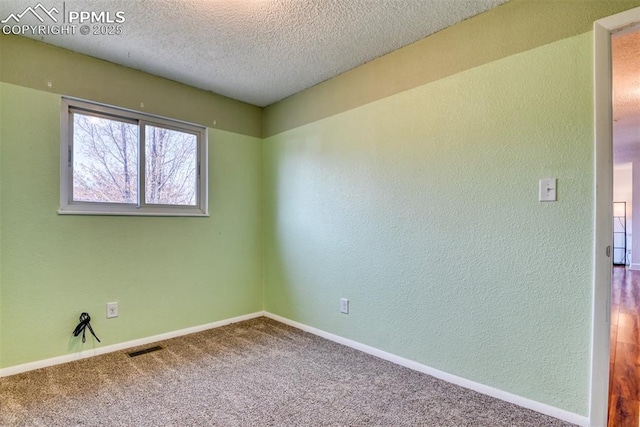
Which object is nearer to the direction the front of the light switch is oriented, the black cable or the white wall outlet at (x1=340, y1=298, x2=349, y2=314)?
the black cable

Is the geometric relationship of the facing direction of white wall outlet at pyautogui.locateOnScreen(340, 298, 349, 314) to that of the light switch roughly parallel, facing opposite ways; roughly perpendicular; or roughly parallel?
roughly parallel

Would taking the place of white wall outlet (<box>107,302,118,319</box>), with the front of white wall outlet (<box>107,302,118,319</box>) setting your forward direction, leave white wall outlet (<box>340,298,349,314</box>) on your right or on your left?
on your left

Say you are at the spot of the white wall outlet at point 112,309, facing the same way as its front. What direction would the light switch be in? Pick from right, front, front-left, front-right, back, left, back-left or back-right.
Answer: front-left

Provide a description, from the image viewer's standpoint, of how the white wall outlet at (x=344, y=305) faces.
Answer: facing the viewer and to the left of the viewer

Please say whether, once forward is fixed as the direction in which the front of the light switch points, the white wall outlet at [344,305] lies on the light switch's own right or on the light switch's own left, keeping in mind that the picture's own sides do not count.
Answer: on the light switch's own right

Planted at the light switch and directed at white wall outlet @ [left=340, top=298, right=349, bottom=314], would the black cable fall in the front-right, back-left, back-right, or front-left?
front-left

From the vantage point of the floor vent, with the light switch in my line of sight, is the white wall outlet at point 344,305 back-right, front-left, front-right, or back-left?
front-left

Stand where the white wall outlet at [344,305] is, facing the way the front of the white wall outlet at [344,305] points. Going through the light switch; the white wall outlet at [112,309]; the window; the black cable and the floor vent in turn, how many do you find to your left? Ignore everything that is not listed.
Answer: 1

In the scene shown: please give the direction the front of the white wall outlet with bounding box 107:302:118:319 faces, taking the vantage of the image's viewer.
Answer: facing the viewer

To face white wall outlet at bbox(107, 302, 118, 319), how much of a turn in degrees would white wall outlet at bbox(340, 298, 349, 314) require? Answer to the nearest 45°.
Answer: approximately 45° to its right

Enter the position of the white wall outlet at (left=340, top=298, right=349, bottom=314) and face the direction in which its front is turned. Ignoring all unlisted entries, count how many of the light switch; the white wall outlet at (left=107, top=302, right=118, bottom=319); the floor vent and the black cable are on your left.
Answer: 1

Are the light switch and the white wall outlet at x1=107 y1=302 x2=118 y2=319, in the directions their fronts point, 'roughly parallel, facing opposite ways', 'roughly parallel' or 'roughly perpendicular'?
roughly perpendicular

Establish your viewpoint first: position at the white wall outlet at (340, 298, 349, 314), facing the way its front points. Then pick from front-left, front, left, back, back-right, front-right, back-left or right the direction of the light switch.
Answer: left

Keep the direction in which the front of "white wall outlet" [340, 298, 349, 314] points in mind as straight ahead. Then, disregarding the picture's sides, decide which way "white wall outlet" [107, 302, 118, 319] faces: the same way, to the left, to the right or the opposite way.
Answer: to the left
